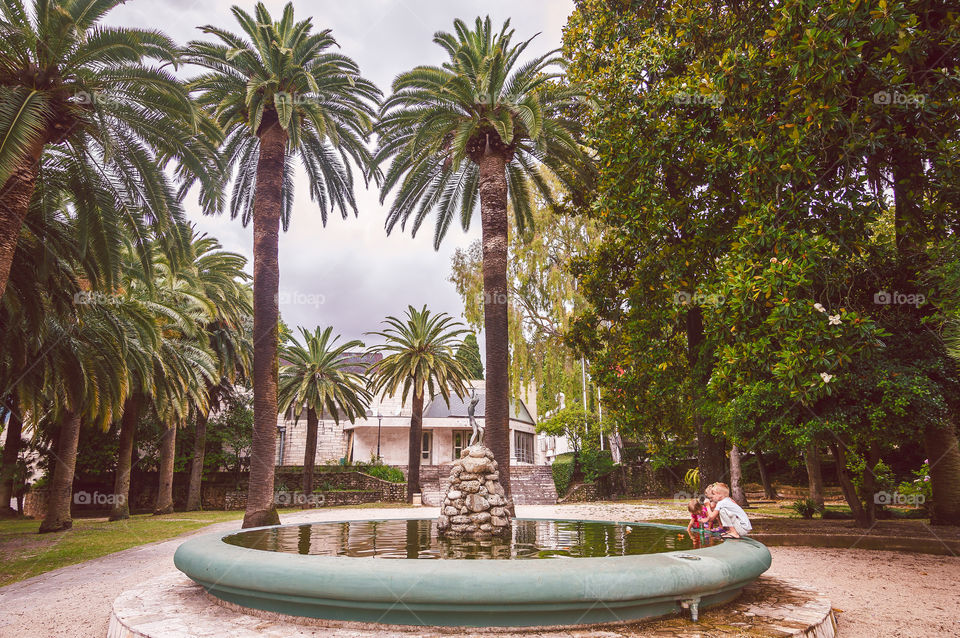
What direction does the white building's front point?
toward the camera

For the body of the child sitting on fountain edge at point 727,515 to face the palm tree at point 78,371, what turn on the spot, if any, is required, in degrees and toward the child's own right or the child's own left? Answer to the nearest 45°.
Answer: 0° — they already face it

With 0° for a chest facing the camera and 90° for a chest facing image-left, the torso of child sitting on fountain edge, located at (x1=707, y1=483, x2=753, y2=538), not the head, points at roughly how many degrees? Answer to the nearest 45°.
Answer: approximately 90°

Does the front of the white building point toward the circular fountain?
yes

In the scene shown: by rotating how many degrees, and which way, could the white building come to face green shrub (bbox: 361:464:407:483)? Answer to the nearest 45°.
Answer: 0° — it already faces it

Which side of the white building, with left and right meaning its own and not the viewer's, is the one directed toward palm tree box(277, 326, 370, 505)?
front

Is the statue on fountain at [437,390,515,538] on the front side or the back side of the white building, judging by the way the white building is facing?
on the front side

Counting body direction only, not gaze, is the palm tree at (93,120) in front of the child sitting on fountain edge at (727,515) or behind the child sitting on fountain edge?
in front

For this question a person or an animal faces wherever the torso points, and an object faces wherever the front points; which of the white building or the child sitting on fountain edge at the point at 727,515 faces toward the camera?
the white building

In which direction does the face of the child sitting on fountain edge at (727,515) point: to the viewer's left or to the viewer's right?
to the viewer's left

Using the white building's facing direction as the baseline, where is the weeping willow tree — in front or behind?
behind

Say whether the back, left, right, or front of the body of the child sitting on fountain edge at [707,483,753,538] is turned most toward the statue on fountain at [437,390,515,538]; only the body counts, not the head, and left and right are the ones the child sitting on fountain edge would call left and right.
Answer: front
